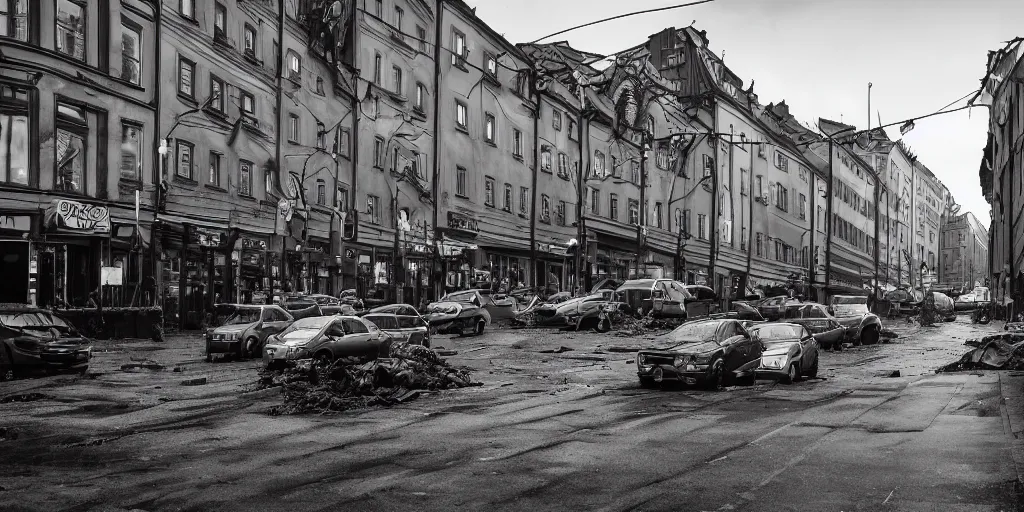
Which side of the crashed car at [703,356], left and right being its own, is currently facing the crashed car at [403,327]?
right

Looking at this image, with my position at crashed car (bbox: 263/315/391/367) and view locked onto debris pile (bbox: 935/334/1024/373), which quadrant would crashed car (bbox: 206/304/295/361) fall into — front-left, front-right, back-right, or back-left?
back-left

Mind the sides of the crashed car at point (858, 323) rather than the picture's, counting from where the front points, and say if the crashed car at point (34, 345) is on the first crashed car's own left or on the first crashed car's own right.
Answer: on the first crashed car's own right

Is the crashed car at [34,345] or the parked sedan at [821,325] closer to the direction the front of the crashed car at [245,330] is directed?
the crashed car

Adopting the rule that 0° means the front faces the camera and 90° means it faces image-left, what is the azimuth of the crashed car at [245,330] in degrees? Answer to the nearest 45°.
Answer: approximately 45°

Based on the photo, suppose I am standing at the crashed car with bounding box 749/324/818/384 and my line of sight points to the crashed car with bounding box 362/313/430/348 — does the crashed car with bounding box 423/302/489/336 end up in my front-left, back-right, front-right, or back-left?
front-right

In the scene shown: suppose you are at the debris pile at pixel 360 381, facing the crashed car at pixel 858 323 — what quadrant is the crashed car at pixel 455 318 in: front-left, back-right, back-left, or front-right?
front-left

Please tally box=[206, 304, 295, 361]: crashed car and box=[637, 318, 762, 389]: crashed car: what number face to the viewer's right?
0

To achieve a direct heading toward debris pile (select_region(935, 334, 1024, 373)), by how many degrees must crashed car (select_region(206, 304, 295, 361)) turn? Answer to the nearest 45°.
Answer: approximately 135° to its left

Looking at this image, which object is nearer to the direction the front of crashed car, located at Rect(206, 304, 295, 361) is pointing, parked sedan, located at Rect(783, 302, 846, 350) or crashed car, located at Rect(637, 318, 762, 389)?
the crashed car

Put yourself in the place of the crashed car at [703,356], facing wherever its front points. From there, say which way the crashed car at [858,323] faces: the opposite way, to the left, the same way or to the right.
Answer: to the left

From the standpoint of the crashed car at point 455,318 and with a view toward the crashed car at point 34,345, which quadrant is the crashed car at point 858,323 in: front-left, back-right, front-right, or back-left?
back-left

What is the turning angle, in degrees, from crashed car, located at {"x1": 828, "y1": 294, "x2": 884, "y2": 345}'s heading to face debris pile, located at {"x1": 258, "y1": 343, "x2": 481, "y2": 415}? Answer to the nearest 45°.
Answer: approximately 45° to its right

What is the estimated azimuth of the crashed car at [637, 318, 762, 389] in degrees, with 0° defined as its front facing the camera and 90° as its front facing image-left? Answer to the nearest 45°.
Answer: approximately 45°

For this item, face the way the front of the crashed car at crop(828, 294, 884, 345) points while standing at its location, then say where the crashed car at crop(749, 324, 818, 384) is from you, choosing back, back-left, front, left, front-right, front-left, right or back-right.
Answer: front-right

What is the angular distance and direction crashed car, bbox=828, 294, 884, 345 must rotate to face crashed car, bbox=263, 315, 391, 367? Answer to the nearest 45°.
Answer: approximately 90° to its right

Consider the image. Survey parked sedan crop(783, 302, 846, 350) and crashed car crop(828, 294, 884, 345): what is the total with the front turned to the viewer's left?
0
